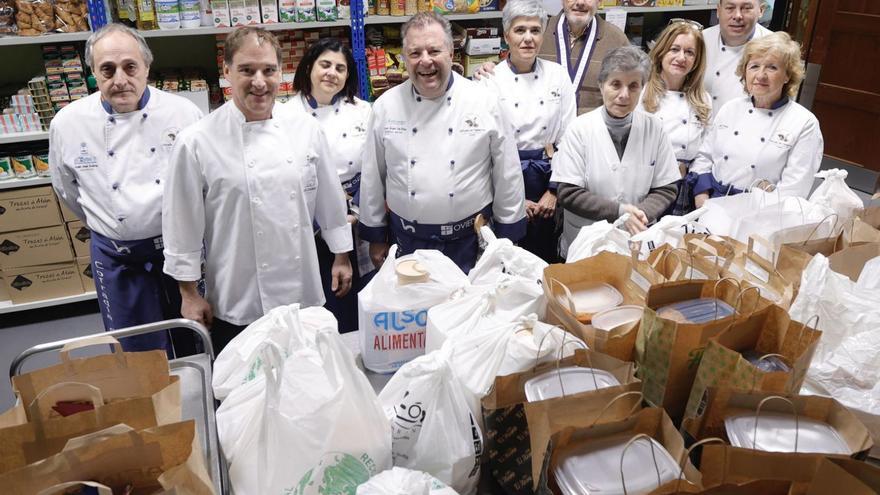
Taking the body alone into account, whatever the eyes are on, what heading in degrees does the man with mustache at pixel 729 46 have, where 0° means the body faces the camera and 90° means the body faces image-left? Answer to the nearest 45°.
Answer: approximately 0°

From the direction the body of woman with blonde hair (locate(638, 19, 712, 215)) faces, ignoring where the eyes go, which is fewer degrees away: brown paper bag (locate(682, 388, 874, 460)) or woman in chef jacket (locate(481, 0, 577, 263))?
the brown paper bag

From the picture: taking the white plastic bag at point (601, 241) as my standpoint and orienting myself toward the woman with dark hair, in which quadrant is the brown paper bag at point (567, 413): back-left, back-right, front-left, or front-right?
back-left

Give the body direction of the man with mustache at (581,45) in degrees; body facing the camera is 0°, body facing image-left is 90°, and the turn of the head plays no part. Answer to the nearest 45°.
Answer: approximately 0°

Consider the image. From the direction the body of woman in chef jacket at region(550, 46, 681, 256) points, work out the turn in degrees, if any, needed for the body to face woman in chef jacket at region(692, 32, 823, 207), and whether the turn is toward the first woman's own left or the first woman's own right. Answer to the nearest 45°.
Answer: approximately 135° to the first woman's own left

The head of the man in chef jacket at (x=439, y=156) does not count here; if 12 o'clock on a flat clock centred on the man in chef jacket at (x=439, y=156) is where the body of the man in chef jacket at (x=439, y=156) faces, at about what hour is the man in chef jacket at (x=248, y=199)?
the man in chef jacket at (x=248, y=199) is roughly at 2 o'clock from the man in chef jacket at (x=439, y=156).

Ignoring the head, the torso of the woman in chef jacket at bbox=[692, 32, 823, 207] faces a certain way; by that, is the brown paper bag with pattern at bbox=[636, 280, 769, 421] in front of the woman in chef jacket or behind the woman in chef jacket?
in front

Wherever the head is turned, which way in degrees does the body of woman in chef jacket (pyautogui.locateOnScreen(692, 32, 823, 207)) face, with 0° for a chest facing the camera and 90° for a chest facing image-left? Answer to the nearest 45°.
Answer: approximately 45°

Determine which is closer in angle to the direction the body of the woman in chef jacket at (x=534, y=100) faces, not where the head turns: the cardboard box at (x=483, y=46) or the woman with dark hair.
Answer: the woman with dark hair

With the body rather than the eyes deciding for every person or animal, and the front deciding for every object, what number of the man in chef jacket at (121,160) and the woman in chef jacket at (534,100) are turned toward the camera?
2
